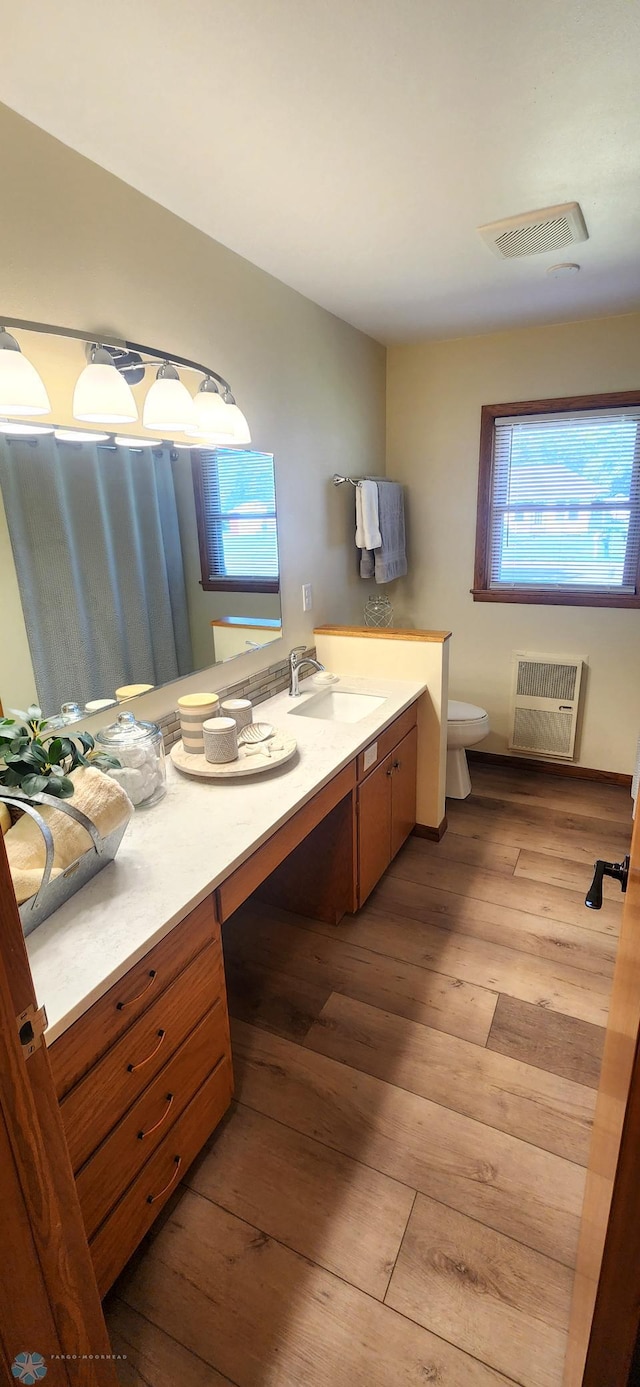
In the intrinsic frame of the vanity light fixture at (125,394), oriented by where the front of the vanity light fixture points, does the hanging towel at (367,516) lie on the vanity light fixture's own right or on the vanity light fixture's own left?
on the vanity light fixture's own left

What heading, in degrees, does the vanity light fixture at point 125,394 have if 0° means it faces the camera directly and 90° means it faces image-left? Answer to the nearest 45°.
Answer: approximately 315°

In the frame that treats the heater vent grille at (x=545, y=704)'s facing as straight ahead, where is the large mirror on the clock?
The large mirror is roughly at 1 o'clock from the heater vent grille.

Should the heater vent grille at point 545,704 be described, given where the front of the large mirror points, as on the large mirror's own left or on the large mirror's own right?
on the large mirror's own left

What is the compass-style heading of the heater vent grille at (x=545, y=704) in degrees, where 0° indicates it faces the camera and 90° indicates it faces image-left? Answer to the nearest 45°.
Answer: approximately 0°

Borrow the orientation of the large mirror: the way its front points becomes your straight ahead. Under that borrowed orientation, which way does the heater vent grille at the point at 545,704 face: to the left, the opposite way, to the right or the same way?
to the right

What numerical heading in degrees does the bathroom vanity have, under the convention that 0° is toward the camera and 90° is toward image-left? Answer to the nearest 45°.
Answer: approximately 315°
